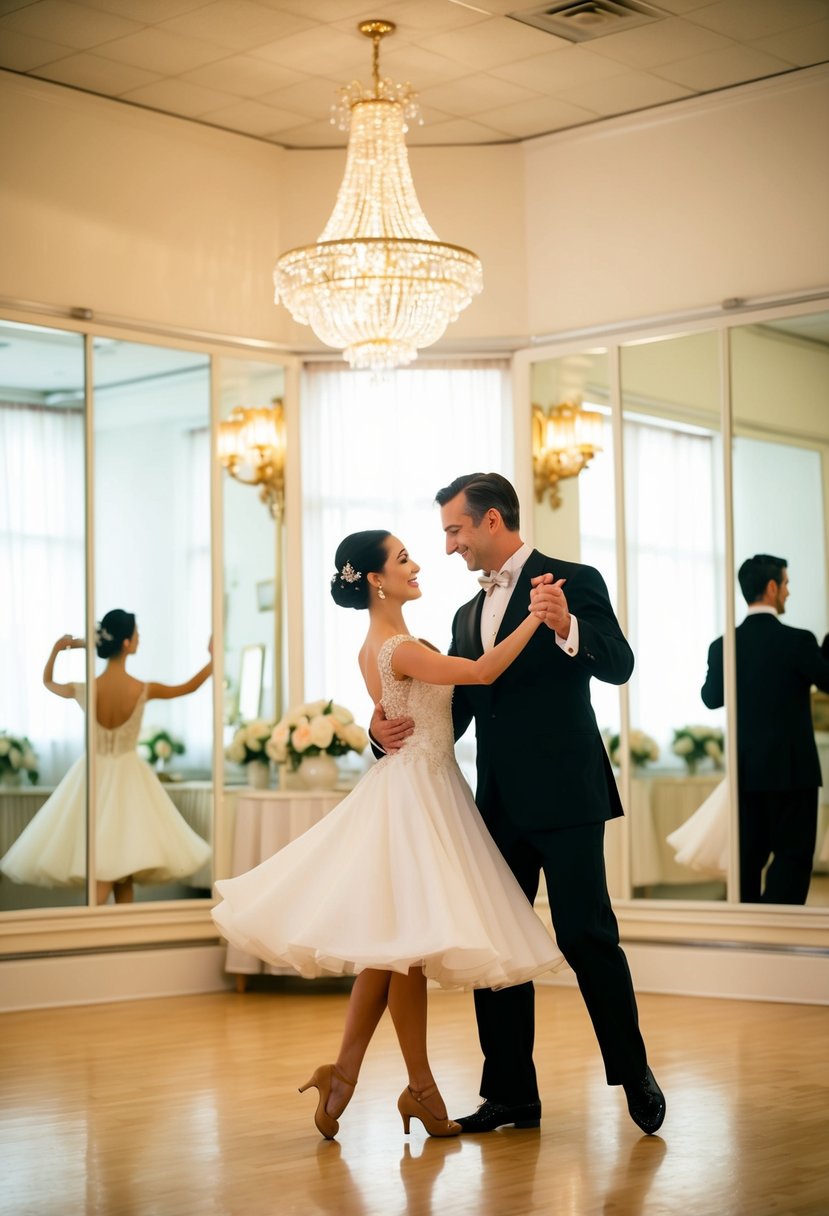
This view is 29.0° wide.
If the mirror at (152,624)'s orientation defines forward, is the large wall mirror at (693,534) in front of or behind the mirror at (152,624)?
in front

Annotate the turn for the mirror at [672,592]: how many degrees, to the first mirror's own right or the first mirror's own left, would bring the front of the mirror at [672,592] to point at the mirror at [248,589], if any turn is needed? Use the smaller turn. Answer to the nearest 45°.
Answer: approximately 45° to the first mirror's own right

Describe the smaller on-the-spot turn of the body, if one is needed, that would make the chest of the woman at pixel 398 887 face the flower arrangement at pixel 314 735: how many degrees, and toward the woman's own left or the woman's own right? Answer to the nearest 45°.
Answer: approximately 90° to the woman's own left

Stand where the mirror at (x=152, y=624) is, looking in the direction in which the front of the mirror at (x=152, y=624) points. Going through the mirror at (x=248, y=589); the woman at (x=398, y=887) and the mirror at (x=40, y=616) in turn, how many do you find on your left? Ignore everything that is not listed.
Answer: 1

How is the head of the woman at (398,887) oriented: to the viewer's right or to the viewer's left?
to the viewer's right

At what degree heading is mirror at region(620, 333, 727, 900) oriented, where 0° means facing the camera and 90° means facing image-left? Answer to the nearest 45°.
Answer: approximately 45°

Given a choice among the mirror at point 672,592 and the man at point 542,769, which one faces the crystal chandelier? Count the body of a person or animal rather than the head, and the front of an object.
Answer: the mirror

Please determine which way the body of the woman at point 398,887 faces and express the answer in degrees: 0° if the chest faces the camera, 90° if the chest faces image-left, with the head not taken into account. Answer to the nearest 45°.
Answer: approximately 270°

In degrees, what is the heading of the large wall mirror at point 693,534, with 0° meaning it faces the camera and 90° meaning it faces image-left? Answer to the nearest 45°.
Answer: approximately 45°

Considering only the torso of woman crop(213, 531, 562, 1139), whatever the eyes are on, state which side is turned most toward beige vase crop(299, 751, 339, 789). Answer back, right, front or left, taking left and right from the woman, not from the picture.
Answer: left

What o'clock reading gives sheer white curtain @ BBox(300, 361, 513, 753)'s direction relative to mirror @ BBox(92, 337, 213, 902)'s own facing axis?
The sheer white curtain is roughly at 10 o'clock from the mirror.

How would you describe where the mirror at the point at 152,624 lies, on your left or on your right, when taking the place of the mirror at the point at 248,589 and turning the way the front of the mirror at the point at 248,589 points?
on your right

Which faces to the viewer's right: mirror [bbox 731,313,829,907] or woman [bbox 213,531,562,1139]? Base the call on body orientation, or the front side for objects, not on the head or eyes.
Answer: the woman

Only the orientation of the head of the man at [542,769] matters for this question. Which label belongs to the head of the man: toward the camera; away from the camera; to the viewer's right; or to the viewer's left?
to the viewer's left

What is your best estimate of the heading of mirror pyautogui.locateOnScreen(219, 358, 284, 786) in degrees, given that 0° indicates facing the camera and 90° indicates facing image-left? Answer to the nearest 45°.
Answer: approximately 315°

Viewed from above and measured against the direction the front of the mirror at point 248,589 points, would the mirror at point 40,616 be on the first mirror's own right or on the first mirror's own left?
on the first mirror's own right

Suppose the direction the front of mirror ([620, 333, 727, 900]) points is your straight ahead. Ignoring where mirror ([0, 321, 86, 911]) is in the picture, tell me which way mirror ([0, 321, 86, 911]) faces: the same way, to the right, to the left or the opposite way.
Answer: to the left

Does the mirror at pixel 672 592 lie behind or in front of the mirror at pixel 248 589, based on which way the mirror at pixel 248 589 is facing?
in front

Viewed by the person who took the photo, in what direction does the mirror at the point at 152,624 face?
facing the viewer and to the right of the viewer
